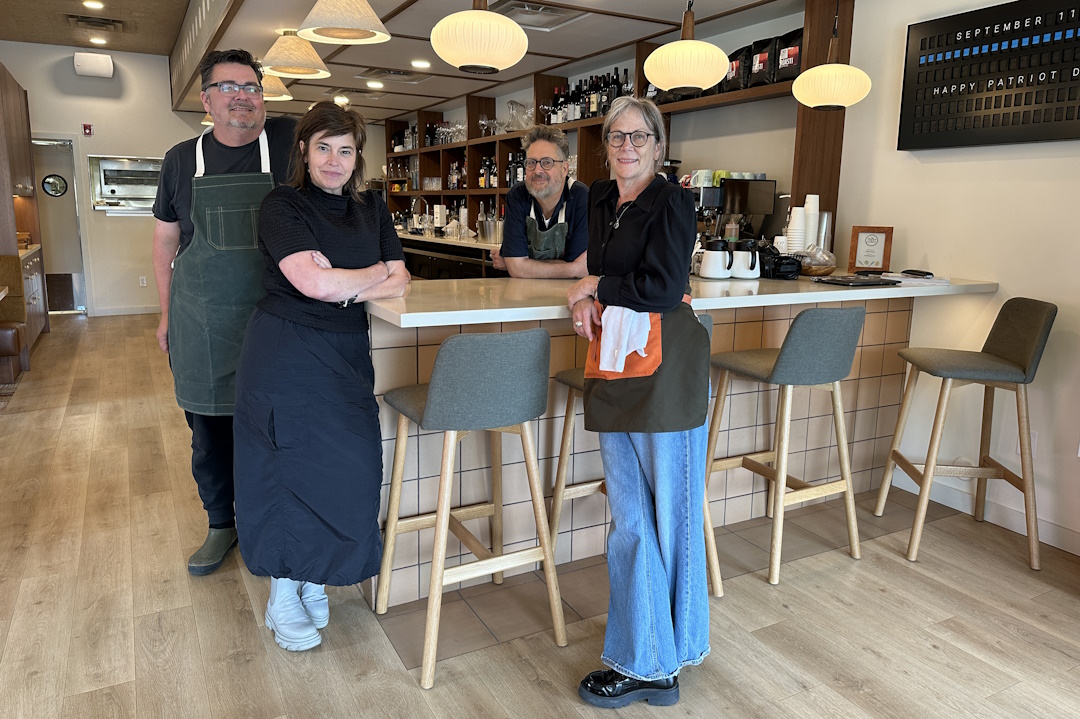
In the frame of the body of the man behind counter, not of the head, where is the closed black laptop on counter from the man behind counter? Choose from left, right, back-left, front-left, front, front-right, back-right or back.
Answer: left

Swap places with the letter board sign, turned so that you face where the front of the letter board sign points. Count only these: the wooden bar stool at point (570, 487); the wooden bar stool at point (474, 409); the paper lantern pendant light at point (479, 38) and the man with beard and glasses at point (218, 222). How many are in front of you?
4

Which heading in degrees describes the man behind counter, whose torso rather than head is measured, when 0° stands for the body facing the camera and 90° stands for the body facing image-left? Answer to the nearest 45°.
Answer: approximately 0°

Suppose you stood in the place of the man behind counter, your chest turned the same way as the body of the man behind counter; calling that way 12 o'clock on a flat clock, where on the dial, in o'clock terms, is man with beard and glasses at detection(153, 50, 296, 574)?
The man with beard and glasses is roughly at 2 o'clock from the man behind counter.

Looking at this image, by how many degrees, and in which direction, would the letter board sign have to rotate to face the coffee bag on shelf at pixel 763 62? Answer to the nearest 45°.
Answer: approximately 90° to its right

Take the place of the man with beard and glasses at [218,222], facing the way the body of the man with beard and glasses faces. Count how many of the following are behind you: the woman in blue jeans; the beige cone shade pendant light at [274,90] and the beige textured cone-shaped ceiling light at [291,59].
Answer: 2

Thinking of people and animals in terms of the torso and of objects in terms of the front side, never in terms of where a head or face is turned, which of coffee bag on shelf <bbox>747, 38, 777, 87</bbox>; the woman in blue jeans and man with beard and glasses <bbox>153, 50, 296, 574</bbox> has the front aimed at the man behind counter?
the coffee bag on shelf

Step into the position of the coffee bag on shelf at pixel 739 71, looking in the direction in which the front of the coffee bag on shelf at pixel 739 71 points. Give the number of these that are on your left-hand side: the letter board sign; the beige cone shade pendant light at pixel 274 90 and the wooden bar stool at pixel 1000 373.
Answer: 2

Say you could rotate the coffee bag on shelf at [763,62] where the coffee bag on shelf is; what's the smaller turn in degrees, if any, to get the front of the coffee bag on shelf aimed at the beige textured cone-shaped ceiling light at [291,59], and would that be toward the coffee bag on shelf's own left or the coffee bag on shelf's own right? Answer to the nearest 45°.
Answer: approximately 45° to the coffee bag on shelf's own right

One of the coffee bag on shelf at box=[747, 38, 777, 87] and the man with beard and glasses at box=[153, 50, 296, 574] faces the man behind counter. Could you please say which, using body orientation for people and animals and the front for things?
the coffee bag on shelf

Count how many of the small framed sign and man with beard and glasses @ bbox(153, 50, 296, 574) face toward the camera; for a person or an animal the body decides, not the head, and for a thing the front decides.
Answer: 2
